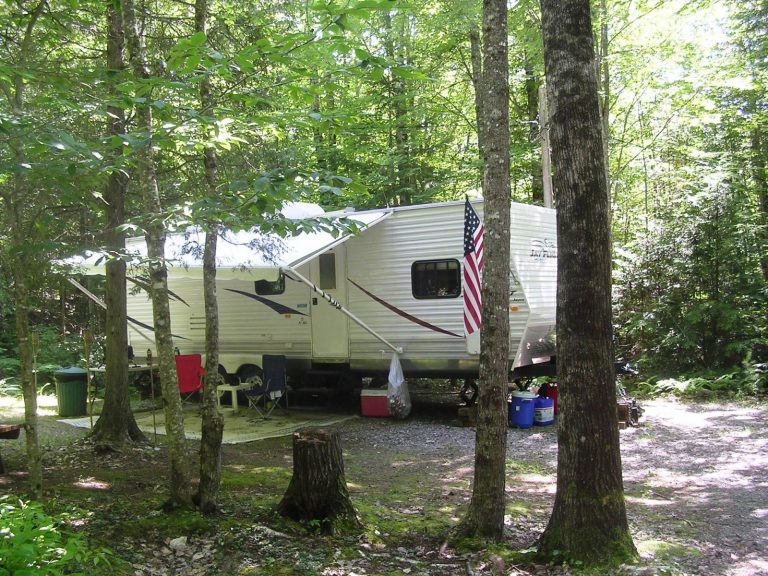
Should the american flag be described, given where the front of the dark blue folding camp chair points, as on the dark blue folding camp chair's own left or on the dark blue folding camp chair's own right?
on the dark blue folding camp chair's own left

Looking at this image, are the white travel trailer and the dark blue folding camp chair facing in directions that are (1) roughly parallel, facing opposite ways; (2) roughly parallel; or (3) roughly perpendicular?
roughly perpendicular

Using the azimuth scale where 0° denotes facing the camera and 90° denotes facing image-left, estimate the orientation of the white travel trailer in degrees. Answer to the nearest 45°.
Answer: approximately 315°

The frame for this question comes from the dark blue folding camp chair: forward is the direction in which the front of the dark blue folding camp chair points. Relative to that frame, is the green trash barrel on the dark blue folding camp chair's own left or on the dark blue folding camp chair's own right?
on the dark blue folding camp chair's own right

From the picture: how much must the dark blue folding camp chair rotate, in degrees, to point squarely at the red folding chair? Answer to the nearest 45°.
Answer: approximately 45° to its right

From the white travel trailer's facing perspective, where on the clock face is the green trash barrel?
The green trash barrel is roughly at 5 o'clock from the white travel trailer.

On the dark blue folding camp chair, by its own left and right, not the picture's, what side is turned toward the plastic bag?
left

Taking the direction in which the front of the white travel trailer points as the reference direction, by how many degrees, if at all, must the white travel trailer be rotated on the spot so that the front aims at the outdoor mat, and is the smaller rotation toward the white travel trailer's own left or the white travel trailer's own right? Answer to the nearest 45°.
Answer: approximately 135° to the white travel trailer's own right

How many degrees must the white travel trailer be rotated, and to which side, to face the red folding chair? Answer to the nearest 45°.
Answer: approximately 135° to its right
